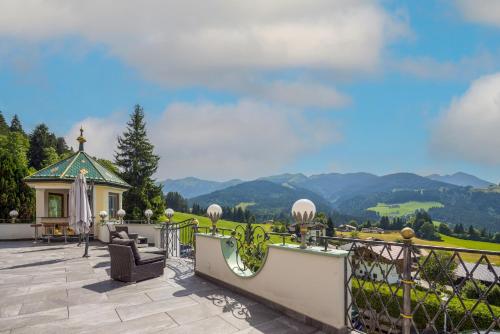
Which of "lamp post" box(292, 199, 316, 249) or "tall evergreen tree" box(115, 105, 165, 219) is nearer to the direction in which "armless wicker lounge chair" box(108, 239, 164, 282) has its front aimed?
the tall evergreen tree

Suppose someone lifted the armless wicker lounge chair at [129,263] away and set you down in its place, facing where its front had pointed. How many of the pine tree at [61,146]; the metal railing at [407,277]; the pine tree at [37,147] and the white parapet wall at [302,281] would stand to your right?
2

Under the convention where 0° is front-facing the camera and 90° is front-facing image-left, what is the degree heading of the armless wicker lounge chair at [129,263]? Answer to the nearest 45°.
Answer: approximately 225°

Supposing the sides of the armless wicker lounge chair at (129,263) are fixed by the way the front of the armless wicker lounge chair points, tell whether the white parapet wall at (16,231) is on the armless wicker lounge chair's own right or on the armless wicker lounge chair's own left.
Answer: on the armless wicker lounge chair's own left

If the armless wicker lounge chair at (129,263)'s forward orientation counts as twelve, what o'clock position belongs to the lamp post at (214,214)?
The lamp post is roughly at 2 o'clock from the armless wicker lounge chair.
